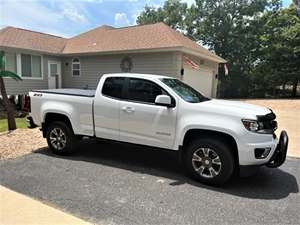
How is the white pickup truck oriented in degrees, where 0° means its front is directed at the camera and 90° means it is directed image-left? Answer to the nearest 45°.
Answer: approximately 315°

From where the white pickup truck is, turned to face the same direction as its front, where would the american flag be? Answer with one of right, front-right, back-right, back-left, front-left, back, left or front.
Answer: back-left

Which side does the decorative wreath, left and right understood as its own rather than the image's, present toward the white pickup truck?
front

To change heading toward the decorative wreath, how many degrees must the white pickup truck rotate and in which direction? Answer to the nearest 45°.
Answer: approximately 135° to its left

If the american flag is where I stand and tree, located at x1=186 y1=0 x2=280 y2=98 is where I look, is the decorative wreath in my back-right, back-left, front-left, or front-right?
back-left

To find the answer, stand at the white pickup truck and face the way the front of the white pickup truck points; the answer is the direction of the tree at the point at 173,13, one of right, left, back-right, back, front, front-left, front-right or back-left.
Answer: back-left

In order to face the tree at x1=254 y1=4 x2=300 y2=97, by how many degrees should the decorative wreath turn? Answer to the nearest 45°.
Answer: approximately 135° to its left

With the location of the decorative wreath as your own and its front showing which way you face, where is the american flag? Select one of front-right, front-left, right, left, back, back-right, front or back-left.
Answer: left

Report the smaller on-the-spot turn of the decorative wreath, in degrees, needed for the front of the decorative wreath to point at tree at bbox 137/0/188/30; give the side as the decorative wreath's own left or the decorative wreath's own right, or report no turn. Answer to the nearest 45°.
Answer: approximately 180°

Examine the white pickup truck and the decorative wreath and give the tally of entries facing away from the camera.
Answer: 0

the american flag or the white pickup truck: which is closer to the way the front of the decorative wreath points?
the white pickup truck
